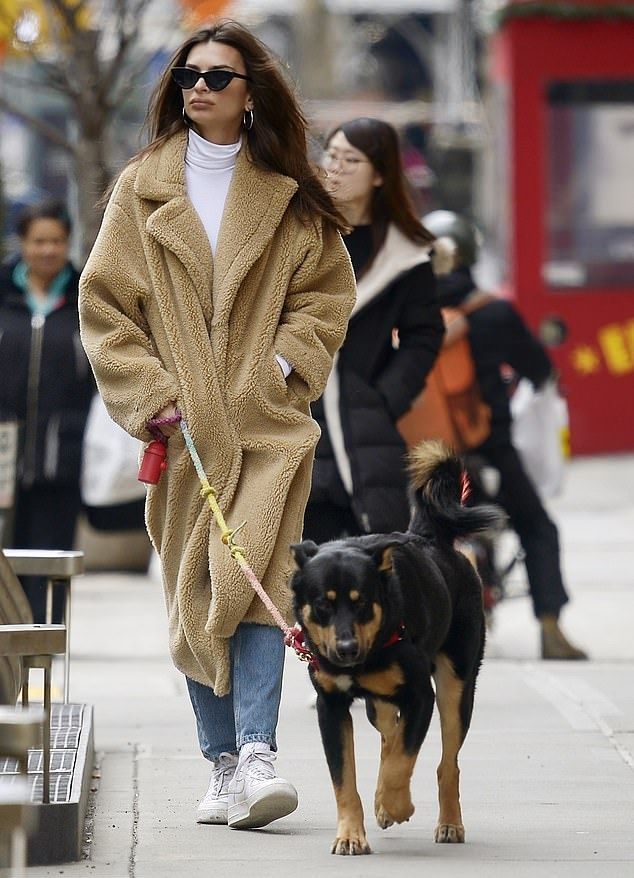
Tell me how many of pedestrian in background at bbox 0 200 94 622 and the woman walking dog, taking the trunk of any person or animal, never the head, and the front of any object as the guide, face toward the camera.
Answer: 2

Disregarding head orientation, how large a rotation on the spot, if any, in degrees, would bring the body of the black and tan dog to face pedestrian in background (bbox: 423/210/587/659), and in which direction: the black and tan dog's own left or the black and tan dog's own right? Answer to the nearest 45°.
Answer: approximately 135° to the black and tan dog's own right

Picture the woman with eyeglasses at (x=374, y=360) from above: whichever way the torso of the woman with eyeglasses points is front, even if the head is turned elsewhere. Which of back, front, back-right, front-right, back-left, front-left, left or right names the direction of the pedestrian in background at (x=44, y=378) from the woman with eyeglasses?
right

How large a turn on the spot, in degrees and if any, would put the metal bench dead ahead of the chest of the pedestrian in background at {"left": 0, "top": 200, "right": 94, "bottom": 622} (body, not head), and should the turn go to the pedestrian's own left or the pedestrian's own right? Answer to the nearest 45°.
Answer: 0° — they already face it

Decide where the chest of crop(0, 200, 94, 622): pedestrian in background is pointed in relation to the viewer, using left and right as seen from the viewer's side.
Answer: facing the viewer

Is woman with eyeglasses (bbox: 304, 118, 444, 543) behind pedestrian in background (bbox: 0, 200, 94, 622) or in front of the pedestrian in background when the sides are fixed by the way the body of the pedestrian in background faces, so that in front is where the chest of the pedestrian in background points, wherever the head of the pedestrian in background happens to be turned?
in front

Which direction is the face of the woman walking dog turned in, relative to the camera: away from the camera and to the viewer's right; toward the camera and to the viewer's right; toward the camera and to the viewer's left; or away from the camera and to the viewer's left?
toward the camera and to the viewer's left

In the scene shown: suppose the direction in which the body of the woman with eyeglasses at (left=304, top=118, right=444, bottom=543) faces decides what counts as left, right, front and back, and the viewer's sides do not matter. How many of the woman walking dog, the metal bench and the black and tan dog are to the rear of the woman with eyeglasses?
0

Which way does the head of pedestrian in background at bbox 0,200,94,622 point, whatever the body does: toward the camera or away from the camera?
toward the camera

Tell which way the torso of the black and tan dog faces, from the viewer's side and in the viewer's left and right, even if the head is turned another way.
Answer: facing the viewer and to the left of the viewer

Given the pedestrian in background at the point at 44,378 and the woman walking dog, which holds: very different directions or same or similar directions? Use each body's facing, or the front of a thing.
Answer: same or similar directions

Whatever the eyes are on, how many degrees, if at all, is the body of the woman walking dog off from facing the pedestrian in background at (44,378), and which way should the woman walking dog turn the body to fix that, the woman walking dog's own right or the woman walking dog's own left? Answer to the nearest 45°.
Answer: approximately 180°

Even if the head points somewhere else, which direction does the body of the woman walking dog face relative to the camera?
toward the camera
